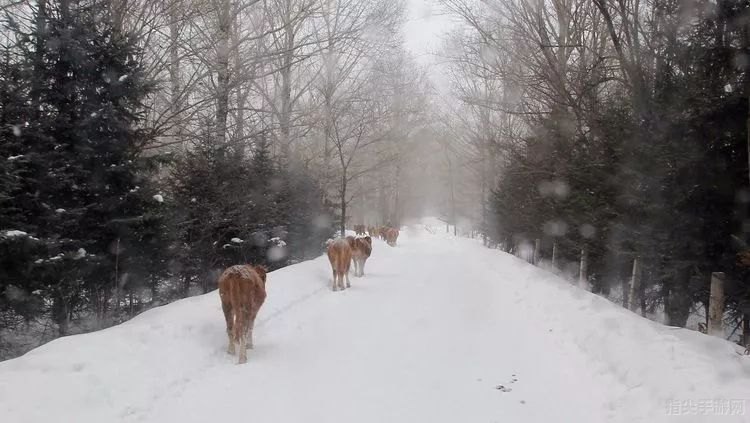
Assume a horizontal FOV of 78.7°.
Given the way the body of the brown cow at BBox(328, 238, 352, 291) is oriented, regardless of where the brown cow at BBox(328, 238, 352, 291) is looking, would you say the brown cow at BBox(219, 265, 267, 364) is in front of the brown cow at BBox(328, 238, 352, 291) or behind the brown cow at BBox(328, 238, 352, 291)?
behind

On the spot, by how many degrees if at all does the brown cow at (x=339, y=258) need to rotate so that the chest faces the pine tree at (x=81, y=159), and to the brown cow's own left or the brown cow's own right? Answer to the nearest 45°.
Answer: approximately 135° to the brown cow's own left

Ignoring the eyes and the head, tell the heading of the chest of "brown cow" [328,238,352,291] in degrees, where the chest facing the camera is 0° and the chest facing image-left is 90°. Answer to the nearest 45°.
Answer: approximately 180°

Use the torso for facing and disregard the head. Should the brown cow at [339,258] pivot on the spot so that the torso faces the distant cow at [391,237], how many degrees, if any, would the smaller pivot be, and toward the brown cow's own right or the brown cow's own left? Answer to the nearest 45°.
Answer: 0° — it already faces it

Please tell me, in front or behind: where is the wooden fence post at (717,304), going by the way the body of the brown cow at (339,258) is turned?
behind

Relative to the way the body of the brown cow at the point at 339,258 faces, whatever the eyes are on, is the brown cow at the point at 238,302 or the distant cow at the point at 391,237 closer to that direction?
the distant cow

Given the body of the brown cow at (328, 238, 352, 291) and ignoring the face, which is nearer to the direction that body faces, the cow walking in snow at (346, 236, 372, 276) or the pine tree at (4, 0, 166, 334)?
the cow walking in snow

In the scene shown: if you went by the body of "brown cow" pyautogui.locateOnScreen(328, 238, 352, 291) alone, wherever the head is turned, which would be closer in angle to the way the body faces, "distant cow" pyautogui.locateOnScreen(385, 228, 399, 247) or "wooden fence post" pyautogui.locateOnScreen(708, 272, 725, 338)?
the distant cow
